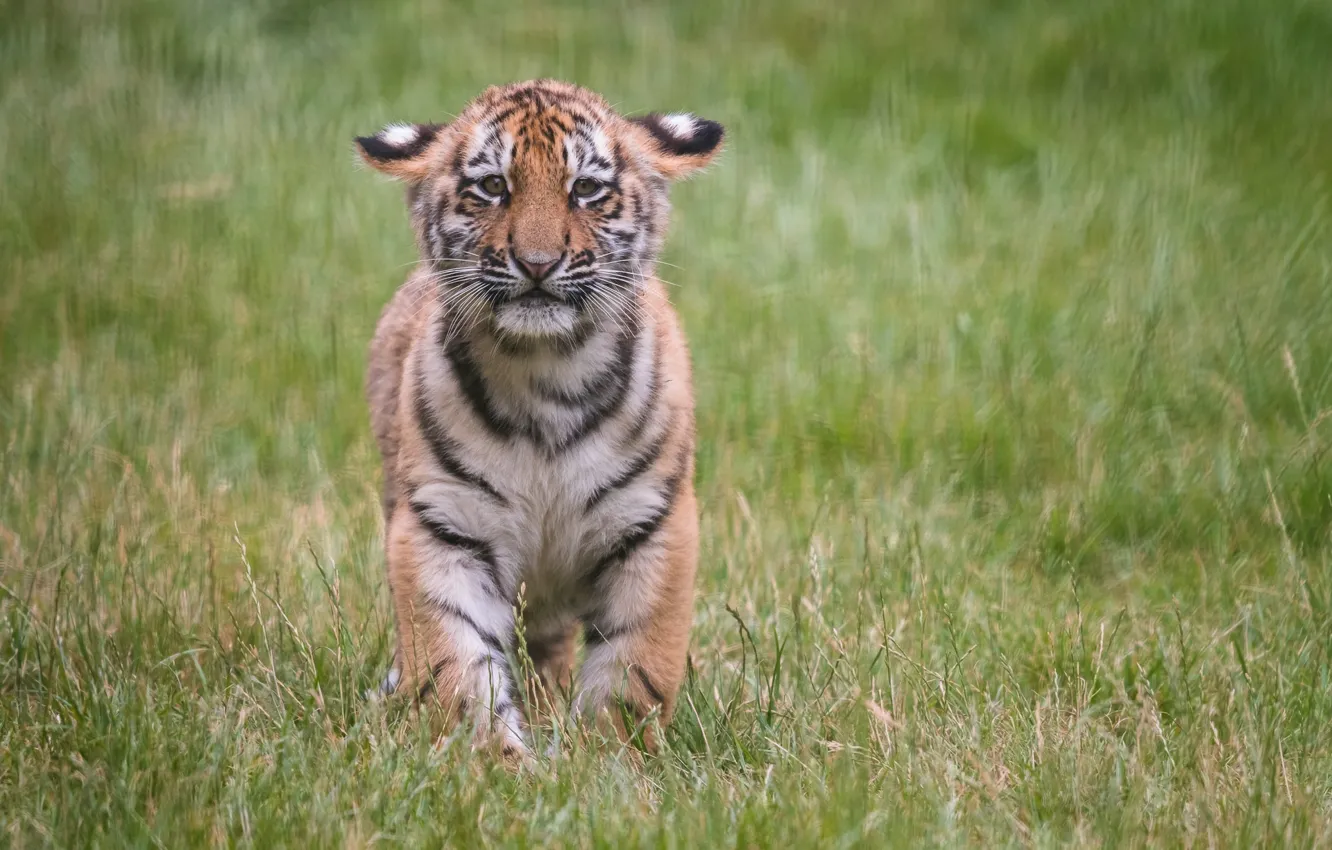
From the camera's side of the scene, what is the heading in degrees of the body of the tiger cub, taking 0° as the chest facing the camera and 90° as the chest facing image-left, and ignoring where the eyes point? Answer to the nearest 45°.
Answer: approximately 0°
